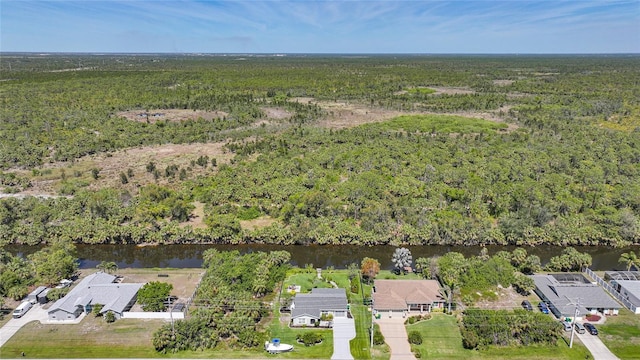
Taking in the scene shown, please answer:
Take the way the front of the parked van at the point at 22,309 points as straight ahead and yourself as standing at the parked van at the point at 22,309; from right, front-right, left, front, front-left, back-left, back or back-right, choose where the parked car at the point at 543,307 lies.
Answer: left

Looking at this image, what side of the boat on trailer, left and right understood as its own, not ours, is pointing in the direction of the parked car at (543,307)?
front

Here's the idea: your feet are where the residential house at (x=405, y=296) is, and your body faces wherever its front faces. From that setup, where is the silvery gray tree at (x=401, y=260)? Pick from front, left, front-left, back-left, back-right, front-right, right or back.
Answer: back

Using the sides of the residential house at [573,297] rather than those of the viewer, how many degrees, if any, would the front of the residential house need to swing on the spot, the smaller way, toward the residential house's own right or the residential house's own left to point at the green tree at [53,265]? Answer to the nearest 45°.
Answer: approximately 90° to the residential house's own right

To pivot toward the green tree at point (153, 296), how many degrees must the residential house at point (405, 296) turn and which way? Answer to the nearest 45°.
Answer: approximately 90° to its right

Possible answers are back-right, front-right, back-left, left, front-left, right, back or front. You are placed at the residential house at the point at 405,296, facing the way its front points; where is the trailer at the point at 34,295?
right

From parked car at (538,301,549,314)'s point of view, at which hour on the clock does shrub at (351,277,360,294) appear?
The shrub is roughly at 4 o'clock from the parked car.

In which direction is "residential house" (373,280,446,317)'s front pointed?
toward the camera

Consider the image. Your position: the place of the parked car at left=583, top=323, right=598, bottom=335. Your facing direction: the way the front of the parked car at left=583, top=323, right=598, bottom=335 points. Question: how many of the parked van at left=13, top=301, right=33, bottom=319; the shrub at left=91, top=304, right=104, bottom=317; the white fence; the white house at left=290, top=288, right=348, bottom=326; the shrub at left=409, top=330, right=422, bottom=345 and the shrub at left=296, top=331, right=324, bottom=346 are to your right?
6

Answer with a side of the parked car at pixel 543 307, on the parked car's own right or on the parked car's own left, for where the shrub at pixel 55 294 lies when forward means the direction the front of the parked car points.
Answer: on the parked car's own right

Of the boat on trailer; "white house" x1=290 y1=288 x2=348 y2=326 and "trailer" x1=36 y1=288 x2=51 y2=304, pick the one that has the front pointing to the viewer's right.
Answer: the boat on trailer
